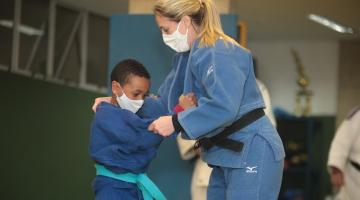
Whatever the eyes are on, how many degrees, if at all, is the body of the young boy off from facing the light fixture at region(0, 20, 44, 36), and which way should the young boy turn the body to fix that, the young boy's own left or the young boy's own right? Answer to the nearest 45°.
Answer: approximately 135° to the young boy's own left

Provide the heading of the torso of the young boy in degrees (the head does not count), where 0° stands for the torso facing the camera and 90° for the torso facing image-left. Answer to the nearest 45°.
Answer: approximately 315°

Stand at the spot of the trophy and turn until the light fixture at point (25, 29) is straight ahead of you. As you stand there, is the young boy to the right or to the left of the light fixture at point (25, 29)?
left

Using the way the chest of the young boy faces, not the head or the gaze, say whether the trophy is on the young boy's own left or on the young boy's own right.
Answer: on the young boy's own left

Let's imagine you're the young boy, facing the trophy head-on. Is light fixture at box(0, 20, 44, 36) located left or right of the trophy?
left

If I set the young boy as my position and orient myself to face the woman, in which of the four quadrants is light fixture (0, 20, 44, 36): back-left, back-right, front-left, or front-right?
back-left

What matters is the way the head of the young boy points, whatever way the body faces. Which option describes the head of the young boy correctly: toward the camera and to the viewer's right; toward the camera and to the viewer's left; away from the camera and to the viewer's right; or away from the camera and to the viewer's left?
toward the camera and to the viewer's right
